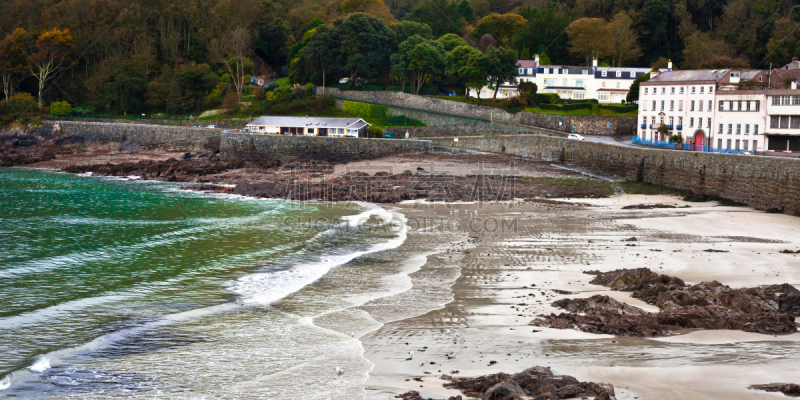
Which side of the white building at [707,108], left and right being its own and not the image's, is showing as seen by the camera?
front

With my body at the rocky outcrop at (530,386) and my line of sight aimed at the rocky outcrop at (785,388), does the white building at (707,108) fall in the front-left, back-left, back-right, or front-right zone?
front-left

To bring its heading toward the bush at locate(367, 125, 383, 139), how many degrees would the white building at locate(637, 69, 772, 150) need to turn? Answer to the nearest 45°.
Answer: approximately 90° to its right

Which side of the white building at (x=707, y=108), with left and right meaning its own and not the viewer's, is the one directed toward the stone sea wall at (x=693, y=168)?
front

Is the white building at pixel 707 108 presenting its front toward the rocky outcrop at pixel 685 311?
yes

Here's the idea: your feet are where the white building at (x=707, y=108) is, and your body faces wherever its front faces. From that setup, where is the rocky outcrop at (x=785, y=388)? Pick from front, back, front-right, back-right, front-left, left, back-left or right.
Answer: front

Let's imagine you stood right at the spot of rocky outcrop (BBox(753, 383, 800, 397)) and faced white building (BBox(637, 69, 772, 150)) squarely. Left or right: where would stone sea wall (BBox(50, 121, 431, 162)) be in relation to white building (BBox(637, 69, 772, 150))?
left

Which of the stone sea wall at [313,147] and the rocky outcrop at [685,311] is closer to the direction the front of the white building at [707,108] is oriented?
the rocky outcrop

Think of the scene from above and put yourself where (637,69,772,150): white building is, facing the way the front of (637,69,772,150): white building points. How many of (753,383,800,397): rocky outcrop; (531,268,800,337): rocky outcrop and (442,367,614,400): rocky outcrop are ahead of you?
3

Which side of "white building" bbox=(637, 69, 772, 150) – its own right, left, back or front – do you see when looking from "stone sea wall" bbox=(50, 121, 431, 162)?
right

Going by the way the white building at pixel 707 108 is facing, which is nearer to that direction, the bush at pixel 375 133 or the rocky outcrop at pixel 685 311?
the rocky outcrop

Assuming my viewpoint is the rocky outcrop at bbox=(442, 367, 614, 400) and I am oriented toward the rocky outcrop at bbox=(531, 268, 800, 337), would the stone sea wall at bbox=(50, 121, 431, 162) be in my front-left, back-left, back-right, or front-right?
front-left

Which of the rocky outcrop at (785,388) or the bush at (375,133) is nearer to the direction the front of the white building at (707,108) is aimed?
the rocky outcrop

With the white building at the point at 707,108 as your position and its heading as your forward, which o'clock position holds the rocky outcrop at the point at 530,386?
The rocky outcrop is roughly at 12 o'clock from the white building.
